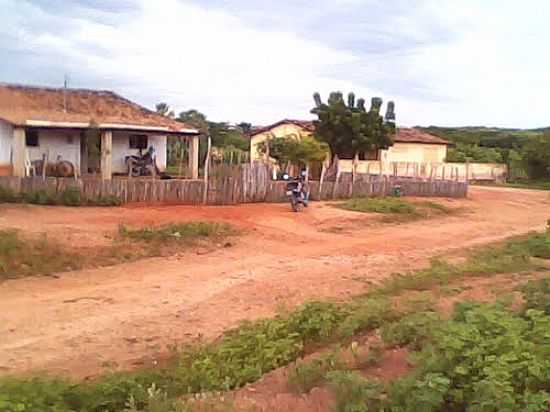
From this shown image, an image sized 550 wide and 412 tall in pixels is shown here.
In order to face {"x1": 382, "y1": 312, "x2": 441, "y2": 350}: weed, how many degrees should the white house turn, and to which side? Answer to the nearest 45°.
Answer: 0° — it already faces it

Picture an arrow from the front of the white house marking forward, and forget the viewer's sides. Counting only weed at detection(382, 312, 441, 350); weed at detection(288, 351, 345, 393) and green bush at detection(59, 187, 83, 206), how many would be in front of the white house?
3

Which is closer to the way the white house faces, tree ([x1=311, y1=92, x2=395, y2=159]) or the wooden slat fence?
the wooden slat fence

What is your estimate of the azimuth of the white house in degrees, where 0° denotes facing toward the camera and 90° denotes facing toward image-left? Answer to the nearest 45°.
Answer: approximately 0°

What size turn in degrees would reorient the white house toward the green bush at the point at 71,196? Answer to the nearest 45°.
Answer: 0° — it already faces it

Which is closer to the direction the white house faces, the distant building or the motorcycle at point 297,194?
the motorcycle

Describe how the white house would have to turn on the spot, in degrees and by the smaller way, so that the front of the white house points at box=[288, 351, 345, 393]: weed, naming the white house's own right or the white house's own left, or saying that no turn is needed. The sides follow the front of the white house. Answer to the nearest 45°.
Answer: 0° — it already faces it

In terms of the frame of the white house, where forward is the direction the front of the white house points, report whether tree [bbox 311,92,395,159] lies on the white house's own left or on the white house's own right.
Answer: on the white house's own left

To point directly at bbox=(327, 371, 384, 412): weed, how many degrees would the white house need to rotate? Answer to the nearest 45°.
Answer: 0° — it already faces it

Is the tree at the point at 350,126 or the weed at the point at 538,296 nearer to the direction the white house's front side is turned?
the weed
